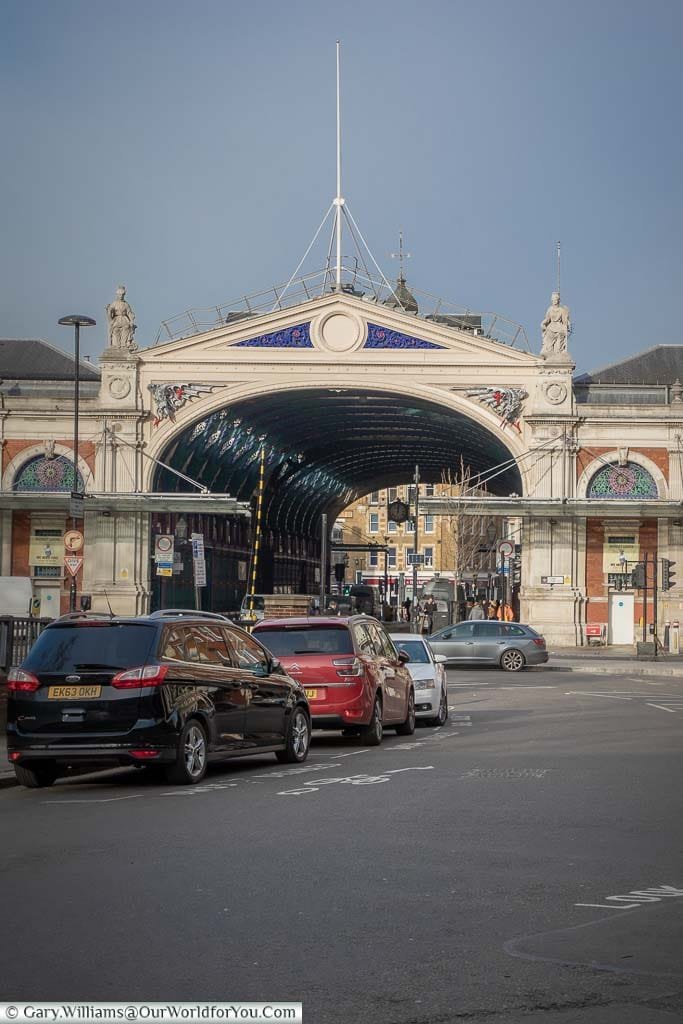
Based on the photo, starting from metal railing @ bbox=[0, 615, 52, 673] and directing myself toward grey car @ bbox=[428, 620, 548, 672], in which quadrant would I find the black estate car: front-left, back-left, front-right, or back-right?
back-right

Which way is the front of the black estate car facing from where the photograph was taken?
facing away from the viewer and to the right of the viewer

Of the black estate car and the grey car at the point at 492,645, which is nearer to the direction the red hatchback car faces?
the grey car

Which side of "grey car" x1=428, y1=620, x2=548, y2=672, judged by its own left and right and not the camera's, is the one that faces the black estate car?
left

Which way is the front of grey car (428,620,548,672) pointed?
to the viewer's left

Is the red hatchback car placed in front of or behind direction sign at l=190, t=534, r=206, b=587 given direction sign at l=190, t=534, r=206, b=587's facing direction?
in front

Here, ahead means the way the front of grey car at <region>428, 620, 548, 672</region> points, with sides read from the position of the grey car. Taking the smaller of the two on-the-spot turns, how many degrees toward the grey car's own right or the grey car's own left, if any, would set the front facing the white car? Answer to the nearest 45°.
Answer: approximately 90° to the grey car's own left

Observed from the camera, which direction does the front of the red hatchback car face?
facing away from the viewer and to the right of the viewer

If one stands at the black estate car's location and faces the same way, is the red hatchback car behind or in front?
in front
